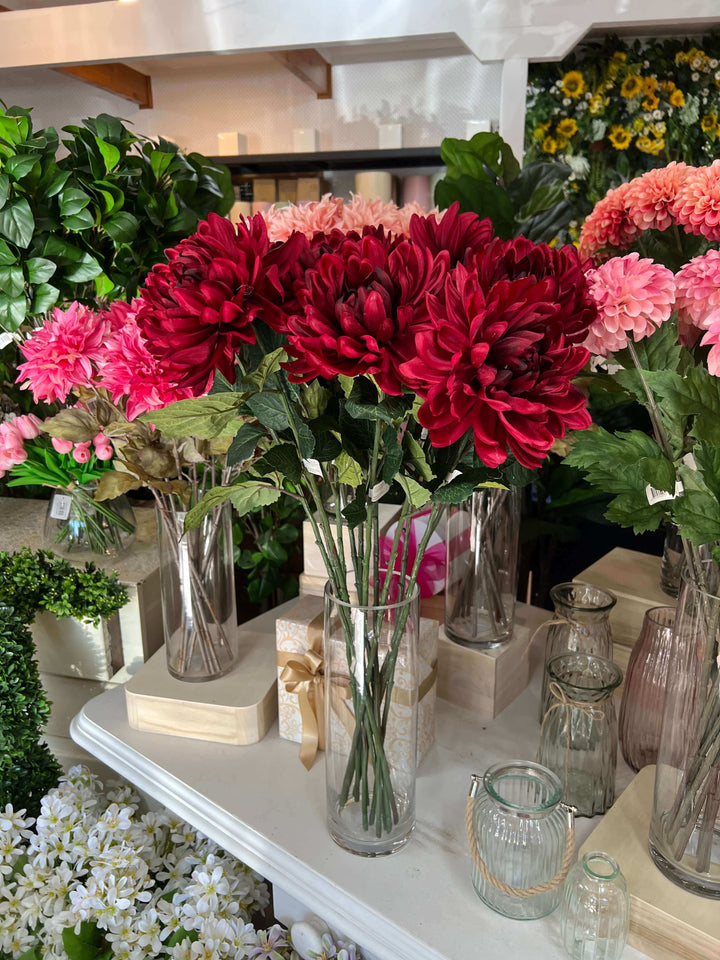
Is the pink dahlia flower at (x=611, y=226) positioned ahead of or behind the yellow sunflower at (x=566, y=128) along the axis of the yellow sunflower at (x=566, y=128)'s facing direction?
ahead

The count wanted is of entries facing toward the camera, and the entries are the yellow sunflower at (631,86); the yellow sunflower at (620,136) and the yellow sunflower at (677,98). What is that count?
3

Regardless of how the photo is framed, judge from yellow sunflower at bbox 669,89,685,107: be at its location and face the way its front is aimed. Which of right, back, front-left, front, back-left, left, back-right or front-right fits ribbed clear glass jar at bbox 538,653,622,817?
front

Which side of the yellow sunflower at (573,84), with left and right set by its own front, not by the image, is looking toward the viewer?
front

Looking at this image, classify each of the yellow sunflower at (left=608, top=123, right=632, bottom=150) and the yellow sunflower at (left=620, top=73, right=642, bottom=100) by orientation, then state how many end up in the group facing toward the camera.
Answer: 2

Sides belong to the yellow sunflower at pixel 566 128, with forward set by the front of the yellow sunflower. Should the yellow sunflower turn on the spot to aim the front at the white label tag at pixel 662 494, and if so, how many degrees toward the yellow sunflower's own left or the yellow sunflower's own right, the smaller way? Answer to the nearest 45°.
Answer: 0° — it already faces it

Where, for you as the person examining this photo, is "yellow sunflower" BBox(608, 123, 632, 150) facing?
facing the viewer

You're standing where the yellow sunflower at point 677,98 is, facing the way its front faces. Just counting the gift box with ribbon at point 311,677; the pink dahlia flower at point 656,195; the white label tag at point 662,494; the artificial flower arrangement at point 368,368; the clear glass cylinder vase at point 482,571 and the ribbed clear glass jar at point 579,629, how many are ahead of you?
6

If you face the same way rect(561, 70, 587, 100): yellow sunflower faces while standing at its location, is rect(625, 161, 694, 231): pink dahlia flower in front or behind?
in front

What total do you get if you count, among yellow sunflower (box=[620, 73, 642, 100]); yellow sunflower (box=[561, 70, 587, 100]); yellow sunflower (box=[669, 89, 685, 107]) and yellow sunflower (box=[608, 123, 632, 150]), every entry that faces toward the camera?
4

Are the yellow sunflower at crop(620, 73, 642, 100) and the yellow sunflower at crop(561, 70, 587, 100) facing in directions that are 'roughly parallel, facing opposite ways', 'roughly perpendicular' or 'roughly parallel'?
roughly parallel

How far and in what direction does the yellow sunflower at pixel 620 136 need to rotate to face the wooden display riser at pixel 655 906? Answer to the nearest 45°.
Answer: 0° — it already faces it

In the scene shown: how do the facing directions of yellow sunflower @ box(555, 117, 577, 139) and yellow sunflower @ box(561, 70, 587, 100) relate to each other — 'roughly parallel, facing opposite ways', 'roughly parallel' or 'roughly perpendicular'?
roughly parallel

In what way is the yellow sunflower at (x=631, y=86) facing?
toward the camera

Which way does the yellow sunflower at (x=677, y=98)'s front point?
toward the camera

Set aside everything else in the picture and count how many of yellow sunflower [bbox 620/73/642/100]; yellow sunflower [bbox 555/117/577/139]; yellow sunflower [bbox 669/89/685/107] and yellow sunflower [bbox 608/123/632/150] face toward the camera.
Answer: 4
